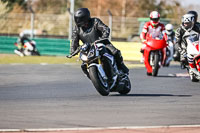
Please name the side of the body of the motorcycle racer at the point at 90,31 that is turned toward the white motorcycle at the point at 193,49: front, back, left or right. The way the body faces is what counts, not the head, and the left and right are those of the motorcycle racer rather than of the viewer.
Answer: back

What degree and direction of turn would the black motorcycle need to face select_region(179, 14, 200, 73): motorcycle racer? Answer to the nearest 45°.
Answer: approximately 180°

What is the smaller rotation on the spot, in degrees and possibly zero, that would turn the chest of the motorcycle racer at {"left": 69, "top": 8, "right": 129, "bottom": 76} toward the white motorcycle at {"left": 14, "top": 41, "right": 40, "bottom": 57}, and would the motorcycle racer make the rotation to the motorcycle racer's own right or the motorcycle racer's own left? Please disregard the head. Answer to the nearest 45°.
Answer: approximately 135° to the motorcycle racer's own right

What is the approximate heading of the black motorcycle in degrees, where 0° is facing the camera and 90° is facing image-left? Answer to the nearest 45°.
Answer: approximately 45°

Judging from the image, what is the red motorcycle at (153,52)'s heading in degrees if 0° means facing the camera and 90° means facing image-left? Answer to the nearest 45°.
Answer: approximately 0°

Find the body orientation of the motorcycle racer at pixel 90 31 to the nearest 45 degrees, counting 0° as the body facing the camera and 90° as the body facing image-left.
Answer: approximately 45°

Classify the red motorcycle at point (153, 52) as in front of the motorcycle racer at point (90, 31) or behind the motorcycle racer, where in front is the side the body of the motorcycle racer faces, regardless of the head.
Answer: behind
